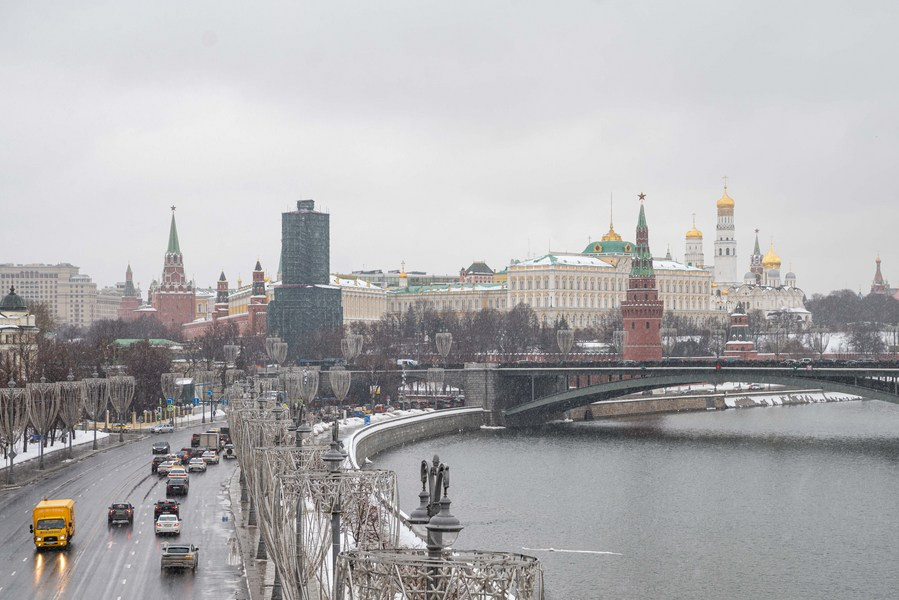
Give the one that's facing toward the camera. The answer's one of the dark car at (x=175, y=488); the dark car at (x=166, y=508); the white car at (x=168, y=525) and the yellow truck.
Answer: the yellow truck

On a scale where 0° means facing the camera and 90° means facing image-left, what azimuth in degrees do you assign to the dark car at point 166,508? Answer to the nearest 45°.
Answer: approximately 180°

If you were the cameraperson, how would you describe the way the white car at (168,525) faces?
facing away from the viewer

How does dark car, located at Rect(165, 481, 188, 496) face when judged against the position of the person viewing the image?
facing away from the viewer

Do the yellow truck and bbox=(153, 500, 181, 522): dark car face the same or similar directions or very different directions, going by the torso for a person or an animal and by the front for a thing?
very different directions

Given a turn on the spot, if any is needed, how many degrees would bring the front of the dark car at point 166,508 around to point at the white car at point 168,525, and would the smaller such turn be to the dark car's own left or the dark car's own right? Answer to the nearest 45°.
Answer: approximately 180°
